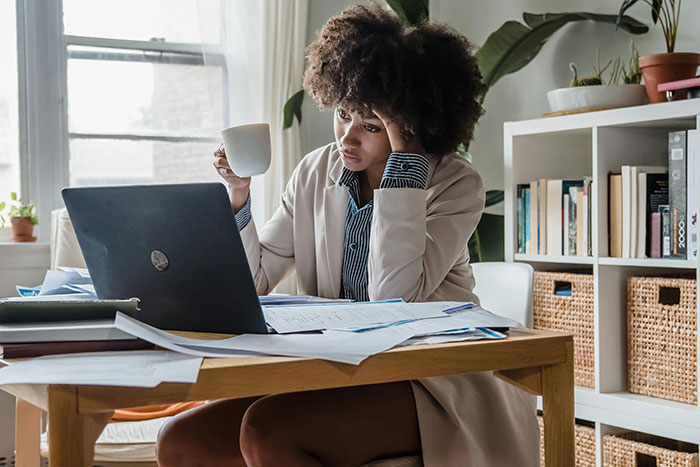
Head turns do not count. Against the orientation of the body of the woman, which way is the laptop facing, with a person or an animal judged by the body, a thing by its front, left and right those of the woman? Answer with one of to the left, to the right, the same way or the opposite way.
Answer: the opposite way

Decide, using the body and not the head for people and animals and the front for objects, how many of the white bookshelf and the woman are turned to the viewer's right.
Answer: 0

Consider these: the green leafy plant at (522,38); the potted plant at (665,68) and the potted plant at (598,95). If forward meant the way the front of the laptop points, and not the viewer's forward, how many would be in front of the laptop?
3

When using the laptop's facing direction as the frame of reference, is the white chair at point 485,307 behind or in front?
in front

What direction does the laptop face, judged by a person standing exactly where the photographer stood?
facing away from the viewer and to the right of the viewer

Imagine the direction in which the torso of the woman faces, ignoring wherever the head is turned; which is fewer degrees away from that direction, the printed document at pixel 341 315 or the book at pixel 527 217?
the printed document

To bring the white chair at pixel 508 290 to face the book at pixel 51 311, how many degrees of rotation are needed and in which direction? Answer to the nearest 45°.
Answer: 0° — it already faces it

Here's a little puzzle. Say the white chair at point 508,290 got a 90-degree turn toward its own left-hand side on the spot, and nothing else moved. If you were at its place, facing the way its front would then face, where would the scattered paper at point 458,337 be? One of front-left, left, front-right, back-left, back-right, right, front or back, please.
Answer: front-right

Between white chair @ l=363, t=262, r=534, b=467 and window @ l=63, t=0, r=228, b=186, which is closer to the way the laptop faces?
the white chair

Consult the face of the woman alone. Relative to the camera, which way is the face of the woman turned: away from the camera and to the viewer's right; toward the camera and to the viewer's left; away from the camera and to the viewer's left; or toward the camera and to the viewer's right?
toward the camera and to the viewer's left

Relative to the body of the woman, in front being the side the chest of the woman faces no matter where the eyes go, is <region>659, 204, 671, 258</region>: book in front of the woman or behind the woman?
behind

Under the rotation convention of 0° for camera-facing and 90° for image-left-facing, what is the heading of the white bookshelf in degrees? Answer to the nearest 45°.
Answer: approximately 45°
